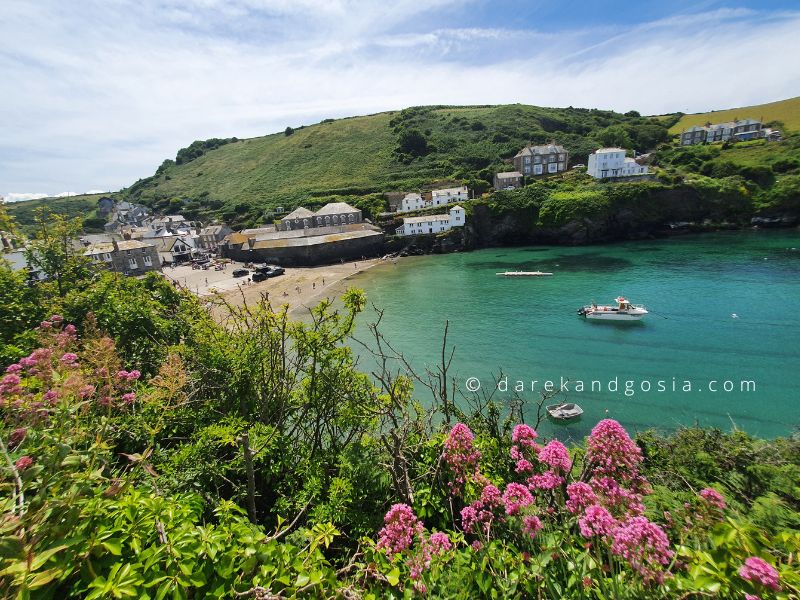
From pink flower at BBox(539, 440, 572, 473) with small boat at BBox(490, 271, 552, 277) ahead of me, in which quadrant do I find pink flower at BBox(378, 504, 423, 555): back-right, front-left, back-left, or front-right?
back-left

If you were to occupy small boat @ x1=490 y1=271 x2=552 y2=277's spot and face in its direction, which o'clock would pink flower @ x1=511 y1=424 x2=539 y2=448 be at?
The pink flower is roughly at 3 o'clock from the small boat.

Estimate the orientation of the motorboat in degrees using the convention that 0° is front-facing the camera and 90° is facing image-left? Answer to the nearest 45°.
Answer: approximately 270°

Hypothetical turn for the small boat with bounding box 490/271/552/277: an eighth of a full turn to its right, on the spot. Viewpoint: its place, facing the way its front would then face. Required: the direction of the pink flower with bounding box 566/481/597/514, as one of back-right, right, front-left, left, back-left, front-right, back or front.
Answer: front-right

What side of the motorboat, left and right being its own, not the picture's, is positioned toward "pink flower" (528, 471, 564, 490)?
right

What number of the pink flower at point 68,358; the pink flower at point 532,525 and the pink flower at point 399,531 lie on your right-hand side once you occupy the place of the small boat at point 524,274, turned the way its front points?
3

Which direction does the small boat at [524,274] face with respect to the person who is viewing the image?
facing to the right of the viewer

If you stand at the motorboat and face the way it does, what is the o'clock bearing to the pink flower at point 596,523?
The pink flower is roughly at 3 o'clock from the motorboat.
